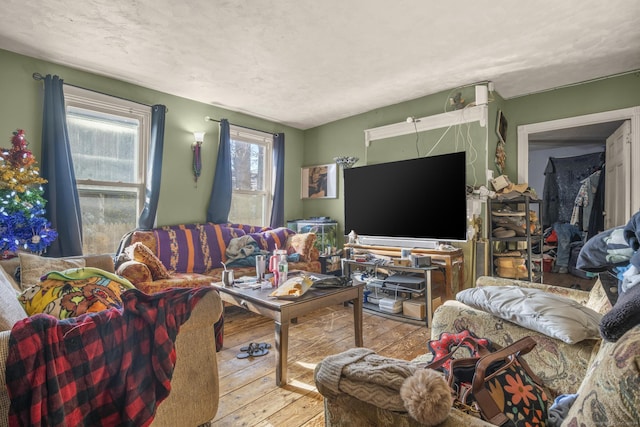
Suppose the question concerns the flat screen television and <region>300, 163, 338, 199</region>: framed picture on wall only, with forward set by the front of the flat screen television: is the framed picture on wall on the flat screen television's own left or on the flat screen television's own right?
on the flat screen television's own right

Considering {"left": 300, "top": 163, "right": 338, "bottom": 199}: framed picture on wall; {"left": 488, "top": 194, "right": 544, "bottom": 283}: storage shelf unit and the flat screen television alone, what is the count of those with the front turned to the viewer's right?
0

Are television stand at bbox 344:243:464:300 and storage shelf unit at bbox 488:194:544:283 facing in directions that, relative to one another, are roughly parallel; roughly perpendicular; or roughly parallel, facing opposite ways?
roughly parallel

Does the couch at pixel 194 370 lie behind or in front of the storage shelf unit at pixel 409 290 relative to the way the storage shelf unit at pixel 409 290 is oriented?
in front

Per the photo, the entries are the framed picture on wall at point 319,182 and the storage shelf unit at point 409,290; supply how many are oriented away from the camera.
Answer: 0

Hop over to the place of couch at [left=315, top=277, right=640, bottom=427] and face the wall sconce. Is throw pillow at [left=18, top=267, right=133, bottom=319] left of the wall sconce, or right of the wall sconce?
left

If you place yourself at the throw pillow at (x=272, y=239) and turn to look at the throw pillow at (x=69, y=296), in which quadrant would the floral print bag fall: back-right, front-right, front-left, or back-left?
front-left

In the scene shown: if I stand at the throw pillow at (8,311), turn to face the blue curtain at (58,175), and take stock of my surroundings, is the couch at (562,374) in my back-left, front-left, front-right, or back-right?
back-right

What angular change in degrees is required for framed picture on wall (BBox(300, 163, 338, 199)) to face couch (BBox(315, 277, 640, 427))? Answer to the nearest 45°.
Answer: approximately 45° to its left

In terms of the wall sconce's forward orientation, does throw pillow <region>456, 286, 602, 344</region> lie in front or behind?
in front

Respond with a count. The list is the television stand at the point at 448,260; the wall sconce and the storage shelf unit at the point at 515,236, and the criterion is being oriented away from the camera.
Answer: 0

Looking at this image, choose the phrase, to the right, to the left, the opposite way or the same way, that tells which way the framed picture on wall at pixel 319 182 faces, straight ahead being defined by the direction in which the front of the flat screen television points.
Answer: the same way

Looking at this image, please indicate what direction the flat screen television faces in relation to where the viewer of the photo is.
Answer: facing the viewer and to the left of the viewer

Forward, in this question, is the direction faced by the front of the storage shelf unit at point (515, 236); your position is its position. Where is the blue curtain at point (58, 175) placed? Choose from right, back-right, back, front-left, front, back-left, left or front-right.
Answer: front

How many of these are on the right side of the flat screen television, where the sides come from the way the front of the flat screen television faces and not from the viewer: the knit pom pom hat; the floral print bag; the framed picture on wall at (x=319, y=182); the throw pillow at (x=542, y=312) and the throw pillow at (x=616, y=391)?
1

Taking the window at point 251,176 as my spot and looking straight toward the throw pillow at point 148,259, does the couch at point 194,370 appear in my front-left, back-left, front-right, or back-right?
front-left

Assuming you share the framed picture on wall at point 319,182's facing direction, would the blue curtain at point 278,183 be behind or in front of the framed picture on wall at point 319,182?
in front

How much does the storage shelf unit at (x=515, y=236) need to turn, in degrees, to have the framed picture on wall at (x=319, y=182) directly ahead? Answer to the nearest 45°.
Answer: approximately 45° to its right

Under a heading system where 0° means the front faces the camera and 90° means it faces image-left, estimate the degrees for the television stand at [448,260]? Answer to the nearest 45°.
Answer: approximately 45°
